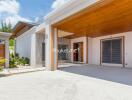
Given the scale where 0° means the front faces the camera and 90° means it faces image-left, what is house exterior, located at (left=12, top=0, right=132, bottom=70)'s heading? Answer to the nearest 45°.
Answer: approximately 45°

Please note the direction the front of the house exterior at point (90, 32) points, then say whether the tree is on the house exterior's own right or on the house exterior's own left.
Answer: on the house exterior's own right

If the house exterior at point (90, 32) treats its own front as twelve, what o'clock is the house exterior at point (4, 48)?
the house exterior at point (4, 48) is roughly at 2 o'clock from the house exterior at point (90, 32).
